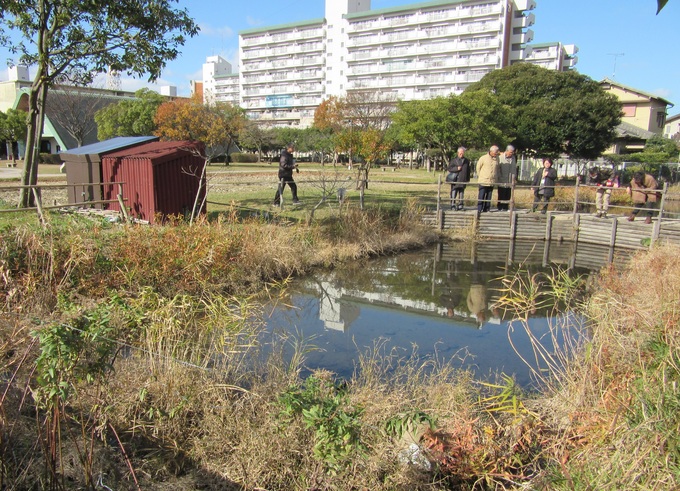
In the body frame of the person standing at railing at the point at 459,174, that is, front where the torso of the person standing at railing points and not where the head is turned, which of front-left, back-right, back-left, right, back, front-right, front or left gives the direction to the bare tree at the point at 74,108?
back-right

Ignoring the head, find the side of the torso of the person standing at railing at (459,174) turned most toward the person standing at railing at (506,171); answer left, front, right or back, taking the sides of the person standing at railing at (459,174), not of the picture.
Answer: left

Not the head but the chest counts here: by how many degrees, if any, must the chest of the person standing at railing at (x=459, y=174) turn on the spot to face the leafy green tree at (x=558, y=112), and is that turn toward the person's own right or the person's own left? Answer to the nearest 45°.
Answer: approximately 180°

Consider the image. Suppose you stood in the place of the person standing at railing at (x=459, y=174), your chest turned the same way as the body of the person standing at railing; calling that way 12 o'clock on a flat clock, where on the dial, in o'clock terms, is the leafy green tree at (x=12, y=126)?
The leafy green tree is roughly at 4 o'clock from the person standing at railing.

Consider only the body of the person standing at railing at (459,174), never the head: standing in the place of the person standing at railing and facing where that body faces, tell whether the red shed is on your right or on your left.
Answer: on your right

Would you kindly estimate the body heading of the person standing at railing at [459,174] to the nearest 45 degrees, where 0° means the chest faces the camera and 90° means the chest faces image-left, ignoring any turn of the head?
approximately 0°

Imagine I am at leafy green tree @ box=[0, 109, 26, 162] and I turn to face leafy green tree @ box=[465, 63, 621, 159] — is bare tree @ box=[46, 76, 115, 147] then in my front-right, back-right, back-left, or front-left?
front-left

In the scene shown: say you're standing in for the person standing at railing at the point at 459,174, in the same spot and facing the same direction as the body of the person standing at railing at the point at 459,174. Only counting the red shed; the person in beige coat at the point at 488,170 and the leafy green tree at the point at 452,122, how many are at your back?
1

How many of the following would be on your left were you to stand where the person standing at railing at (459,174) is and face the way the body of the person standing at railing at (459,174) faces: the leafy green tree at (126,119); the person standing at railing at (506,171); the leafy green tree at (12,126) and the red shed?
1

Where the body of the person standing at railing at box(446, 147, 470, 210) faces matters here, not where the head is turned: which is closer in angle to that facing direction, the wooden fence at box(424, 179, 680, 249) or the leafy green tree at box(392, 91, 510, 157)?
the wooden fence

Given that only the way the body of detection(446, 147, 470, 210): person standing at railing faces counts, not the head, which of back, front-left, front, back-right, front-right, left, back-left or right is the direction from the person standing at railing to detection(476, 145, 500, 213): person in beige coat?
front-left

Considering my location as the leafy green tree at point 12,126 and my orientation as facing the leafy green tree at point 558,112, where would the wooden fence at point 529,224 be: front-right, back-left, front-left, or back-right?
front-right

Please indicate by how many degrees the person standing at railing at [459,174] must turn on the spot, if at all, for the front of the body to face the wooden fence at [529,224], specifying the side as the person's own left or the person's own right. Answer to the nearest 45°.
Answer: approximately 90° to the person's own left

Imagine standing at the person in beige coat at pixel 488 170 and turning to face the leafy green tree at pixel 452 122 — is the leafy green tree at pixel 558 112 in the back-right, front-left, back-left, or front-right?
front-right
